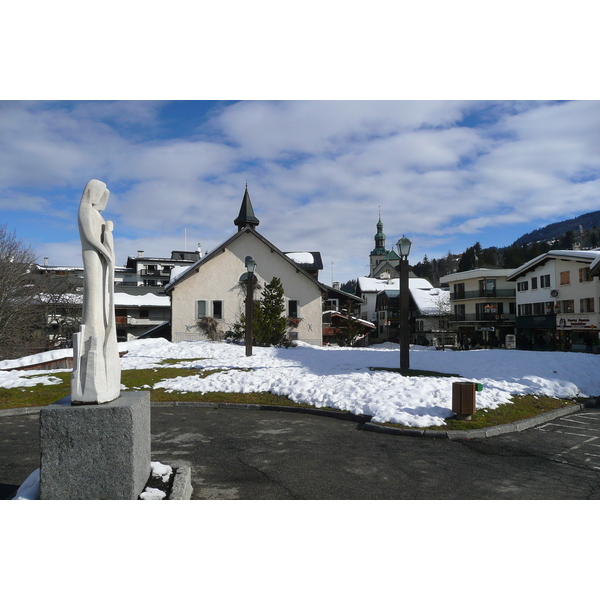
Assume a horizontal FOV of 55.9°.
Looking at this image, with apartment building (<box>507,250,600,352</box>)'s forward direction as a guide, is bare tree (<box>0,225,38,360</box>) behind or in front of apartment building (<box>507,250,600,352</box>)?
in front

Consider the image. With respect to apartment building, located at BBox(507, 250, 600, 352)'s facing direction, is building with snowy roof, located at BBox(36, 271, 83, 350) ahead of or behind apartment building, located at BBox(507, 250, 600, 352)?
ahead

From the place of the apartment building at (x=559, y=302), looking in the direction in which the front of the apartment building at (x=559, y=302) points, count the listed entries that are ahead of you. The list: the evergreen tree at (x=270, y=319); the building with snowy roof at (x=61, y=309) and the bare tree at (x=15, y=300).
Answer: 3

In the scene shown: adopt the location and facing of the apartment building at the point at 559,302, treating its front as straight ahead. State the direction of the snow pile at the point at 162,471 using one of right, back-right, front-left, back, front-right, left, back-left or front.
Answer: front-left

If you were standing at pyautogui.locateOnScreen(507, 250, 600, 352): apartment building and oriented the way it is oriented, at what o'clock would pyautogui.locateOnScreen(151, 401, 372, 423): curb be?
The curb is roughly at 11 o'clock from the apartment building.

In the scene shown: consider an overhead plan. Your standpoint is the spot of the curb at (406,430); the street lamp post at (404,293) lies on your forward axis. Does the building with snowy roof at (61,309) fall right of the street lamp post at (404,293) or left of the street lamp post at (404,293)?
left

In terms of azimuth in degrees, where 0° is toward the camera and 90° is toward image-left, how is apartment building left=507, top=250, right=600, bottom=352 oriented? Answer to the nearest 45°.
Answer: approximately 45°

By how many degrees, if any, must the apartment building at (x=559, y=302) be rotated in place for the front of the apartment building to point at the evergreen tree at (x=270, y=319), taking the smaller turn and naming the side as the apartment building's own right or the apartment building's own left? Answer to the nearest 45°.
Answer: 0° — it already faces it

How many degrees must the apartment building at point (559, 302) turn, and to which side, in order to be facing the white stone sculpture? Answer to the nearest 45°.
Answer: approximately 45° to its left

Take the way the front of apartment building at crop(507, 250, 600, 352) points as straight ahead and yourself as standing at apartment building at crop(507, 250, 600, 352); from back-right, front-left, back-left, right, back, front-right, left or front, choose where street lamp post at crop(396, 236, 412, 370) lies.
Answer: front-left

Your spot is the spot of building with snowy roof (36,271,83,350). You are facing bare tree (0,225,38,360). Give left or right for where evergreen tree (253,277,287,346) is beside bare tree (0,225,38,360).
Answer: left
